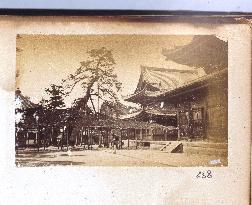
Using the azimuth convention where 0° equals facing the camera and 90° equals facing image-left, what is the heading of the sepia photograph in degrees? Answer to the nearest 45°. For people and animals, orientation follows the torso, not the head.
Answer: approximately 0°
